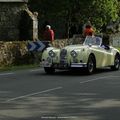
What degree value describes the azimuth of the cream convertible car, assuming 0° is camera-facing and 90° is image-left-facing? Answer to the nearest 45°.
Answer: approximately 45°

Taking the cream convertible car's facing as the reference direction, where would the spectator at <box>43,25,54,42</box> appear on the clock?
The spectator is roughly at 4 o'clock from the cream convertible car.
